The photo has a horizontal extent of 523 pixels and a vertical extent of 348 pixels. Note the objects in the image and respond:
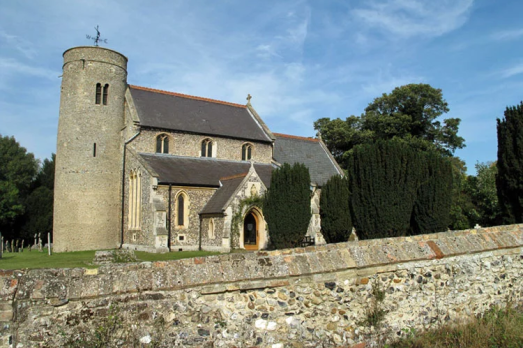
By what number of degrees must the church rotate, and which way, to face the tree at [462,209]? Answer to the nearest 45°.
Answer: approximately 45° to its left

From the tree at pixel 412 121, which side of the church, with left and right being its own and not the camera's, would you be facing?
left

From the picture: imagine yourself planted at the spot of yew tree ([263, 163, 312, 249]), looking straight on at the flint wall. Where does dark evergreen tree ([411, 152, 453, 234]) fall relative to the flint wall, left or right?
left

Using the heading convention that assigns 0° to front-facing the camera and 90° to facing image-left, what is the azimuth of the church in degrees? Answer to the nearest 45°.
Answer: approximately 315°
